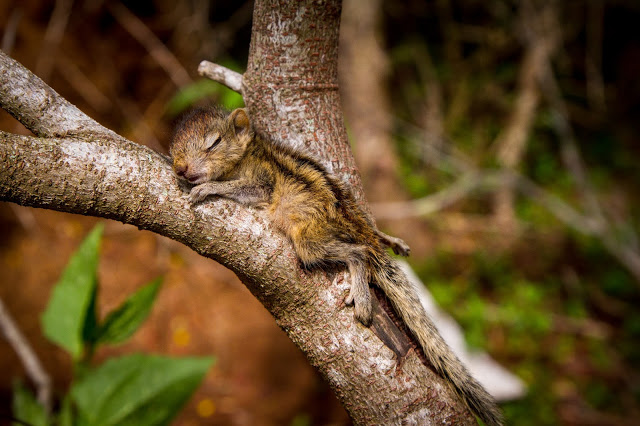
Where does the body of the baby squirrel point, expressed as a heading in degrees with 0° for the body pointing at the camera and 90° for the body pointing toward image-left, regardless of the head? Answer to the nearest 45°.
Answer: approximately 90°
